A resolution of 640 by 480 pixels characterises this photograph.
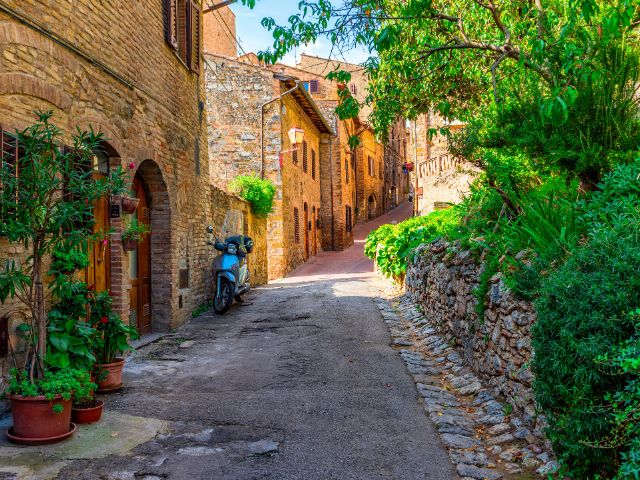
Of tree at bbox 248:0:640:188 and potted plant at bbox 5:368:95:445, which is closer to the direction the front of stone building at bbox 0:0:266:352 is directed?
the tree

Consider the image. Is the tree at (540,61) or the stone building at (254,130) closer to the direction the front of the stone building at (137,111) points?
the tree

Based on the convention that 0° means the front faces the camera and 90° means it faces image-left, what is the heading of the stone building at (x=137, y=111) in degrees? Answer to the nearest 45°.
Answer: approximately 315°

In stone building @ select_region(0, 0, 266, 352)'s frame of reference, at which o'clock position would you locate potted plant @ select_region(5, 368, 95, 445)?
The potted plant is roughly at 2 o'clock from the stone building.

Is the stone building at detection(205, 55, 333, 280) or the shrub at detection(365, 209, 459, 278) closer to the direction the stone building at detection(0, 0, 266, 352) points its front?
the shrub

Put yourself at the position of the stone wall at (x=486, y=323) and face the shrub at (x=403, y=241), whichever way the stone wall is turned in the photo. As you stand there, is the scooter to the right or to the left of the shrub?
left

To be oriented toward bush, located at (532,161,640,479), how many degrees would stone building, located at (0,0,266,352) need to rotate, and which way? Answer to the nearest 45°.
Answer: approximately 45° to its right

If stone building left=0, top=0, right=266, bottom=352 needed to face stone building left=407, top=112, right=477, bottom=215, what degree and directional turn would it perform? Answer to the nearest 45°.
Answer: approximately 90° to its left

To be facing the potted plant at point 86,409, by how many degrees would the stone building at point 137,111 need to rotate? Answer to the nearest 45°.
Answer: approximately 45° to its right

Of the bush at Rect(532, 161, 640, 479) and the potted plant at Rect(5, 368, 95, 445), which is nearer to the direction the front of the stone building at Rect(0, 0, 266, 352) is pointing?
the bush
